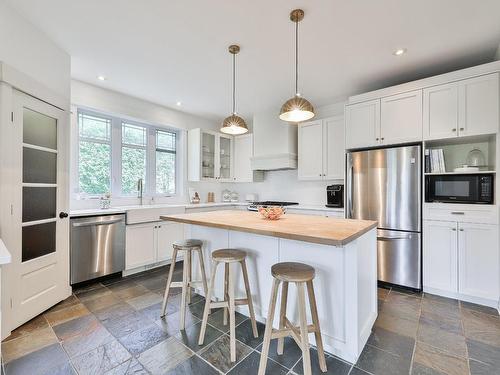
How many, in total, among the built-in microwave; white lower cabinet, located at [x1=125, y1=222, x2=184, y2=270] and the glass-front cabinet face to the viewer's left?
0

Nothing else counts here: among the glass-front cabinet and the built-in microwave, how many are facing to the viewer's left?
0

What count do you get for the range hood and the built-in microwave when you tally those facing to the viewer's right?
0

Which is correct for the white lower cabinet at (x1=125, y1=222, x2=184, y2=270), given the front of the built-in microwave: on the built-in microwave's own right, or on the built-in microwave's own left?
on the built-in microwave's own right

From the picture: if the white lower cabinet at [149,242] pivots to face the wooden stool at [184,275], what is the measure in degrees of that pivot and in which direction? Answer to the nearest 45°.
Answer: approximately 45° to its right

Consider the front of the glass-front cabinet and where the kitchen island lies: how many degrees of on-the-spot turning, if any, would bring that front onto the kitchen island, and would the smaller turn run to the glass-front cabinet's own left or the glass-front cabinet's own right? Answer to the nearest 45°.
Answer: approximately 45° to the glass-front cabinet's own right

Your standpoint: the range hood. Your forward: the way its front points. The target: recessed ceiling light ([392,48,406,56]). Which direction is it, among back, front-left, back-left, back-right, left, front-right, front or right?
left

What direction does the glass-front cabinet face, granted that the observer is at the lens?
facing the viewer and to the right of the viewer

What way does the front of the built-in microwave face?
toward the camera

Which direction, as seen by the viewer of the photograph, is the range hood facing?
facing the viewer and to the left of the viewer

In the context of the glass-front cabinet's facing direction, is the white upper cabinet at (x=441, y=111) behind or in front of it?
in front
